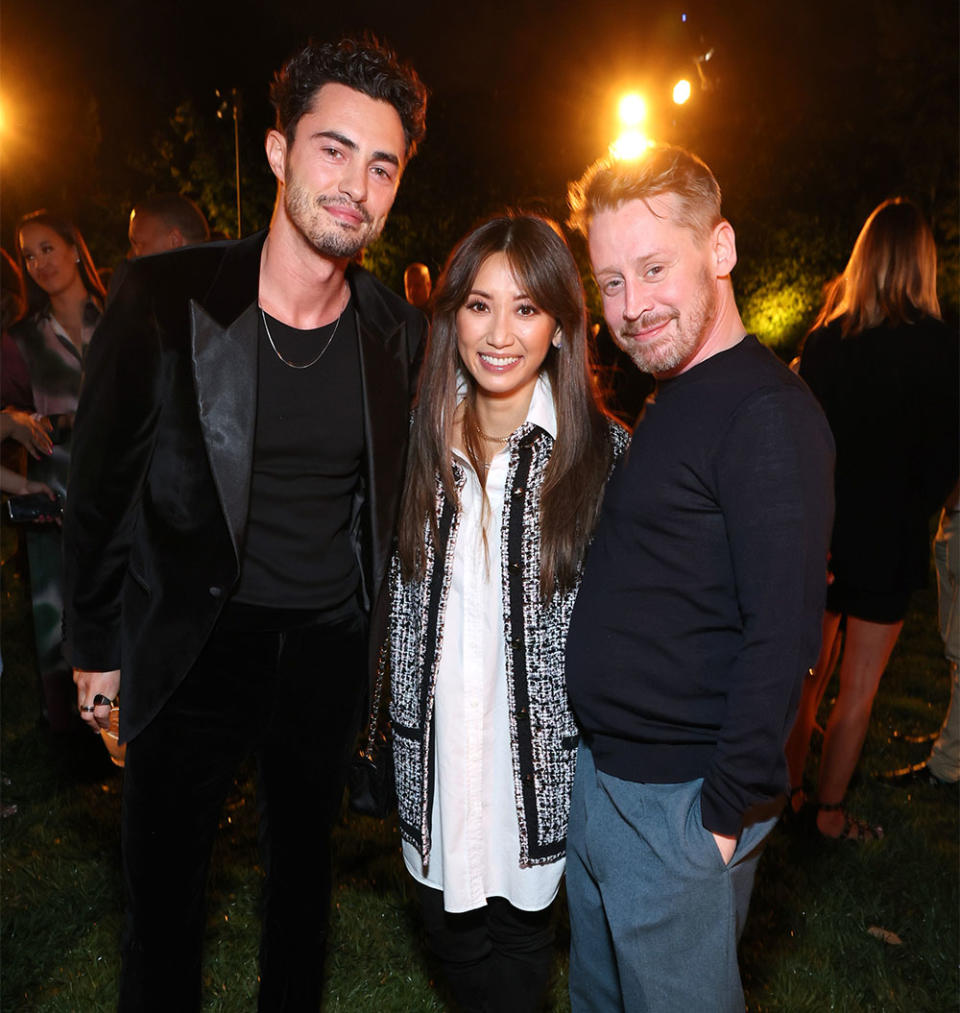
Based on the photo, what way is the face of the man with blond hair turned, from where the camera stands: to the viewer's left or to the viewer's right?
to the viewer's left

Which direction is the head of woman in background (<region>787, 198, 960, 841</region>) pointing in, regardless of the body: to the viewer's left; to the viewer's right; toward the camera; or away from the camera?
away from the camera

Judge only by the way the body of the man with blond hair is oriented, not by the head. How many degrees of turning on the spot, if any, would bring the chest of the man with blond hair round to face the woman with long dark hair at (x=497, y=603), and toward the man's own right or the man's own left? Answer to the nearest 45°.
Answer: approximately 90° to the man's own right

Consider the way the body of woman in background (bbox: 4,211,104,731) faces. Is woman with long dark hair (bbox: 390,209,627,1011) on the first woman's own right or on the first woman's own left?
on the first woman's own left

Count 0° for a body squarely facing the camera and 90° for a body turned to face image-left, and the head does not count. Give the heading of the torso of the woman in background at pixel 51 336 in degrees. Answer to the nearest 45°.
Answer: approximately 45°

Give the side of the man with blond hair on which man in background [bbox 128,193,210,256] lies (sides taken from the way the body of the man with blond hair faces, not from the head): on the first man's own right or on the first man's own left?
on the first man's own right

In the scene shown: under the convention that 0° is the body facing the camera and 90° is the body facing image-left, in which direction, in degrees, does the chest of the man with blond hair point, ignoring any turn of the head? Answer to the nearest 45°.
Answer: approximately 45°
